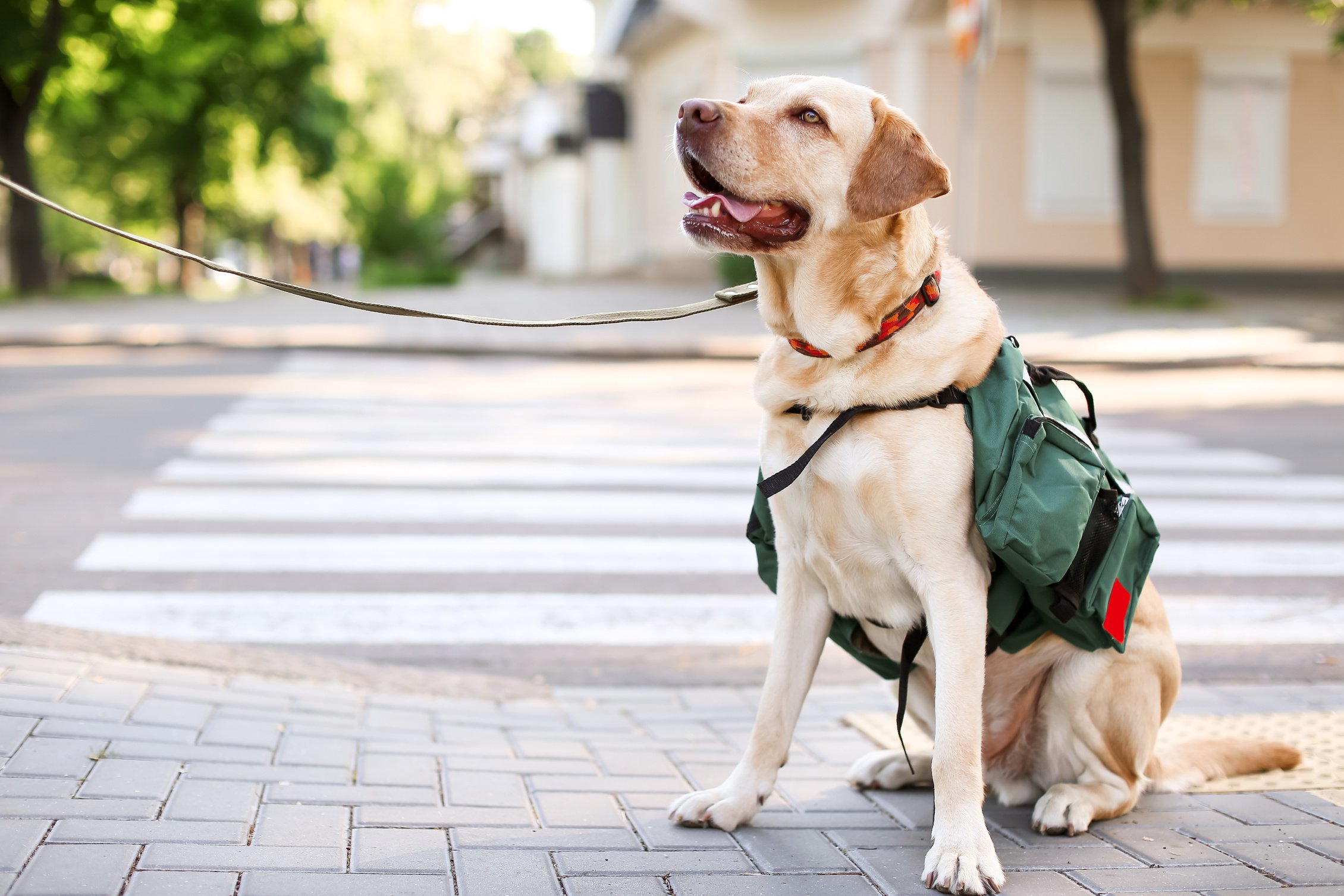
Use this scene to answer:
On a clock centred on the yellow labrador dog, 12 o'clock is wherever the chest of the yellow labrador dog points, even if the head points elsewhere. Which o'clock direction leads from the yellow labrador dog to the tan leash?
The tan leash is roughly at 2 o'clock from the yellow labrador dog.

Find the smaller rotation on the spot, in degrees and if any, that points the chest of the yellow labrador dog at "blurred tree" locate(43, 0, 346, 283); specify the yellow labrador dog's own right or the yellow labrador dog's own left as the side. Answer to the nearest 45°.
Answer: approximately 90° to the yellow labrador dog's own right

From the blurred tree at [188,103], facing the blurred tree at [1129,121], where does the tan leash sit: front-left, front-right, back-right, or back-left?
front-right

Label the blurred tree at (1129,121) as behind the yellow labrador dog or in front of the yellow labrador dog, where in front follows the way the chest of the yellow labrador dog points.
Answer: behind

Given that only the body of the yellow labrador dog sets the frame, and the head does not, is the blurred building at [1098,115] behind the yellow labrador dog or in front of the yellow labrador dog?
behind

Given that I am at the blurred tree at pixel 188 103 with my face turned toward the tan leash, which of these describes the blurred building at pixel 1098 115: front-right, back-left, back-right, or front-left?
front-left

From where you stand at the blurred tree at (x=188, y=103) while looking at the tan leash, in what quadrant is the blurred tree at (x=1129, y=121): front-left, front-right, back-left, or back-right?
front-left

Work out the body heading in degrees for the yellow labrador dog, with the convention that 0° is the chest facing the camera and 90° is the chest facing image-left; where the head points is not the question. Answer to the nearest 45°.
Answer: approximately 45°

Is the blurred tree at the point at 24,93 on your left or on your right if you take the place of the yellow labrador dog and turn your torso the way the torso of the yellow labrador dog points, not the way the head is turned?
on your right
